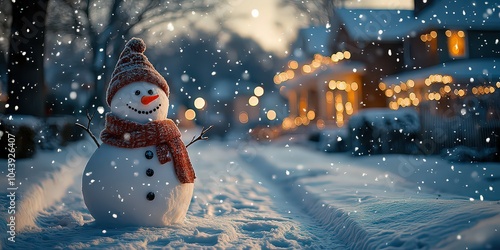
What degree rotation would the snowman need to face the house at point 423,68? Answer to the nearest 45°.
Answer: approximately 135° to its left

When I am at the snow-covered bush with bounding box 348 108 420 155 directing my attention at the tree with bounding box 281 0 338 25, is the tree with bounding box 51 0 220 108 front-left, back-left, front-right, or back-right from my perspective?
front-left

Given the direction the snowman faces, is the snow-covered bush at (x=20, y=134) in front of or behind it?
behind

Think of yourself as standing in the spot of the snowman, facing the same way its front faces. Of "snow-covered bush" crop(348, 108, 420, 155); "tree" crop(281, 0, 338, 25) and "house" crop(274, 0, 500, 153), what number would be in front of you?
0

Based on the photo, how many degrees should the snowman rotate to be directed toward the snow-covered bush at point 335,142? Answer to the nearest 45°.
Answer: approximately 135° to its left

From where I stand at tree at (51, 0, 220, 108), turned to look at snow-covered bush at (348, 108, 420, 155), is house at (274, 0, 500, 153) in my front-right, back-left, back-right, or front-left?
front-left

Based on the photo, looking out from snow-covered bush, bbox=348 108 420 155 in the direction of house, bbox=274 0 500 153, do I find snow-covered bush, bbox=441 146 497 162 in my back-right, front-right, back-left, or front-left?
back-right

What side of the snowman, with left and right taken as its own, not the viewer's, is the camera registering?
front

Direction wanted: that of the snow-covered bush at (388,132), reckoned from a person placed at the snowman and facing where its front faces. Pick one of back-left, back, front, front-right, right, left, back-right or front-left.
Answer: back-left

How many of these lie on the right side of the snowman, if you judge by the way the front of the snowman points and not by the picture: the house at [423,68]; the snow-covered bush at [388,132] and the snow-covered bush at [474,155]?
0

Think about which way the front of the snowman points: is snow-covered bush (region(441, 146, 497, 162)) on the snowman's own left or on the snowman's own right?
on the snowman's own left

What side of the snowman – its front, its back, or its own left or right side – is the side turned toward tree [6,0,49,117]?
back

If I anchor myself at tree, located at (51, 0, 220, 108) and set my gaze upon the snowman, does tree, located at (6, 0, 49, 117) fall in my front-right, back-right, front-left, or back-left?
front-right

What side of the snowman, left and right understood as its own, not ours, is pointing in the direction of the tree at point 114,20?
back
